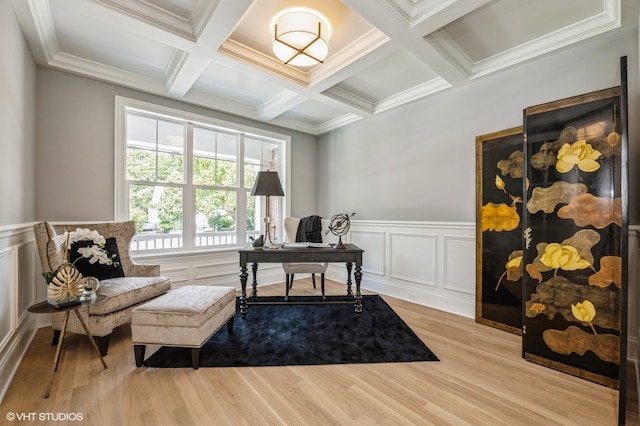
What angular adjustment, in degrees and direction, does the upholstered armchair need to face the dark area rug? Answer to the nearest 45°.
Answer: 0° — it already faces it

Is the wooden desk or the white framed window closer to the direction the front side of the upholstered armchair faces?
the wooden desk

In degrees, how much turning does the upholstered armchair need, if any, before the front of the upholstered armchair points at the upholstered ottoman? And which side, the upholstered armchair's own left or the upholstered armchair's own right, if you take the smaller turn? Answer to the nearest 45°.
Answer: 0° — it already faces it

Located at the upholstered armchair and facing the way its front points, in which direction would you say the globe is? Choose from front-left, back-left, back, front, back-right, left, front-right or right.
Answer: front-left

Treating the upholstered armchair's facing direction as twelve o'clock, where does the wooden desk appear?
The wooden desk is roughly at 11 o'clock from the upholstered armchair.

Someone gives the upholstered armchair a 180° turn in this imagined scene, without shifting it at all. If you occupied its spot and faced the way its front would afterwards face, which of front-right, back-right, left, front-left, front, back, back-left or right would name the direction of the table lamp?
back-right

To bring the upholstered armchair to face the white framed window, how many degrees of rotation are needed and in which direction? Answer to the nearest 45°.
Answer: approximately 90° to its left

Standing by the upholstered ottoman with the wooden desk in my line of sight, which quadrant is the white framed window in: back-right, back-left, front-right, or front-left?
front-left

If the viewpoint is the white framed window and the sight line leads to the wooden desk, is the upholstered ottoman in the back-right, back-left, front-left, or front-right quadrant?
front-right

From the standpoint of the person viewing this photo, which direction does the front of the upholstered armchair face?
facing the viewer and to the right of the viewer
